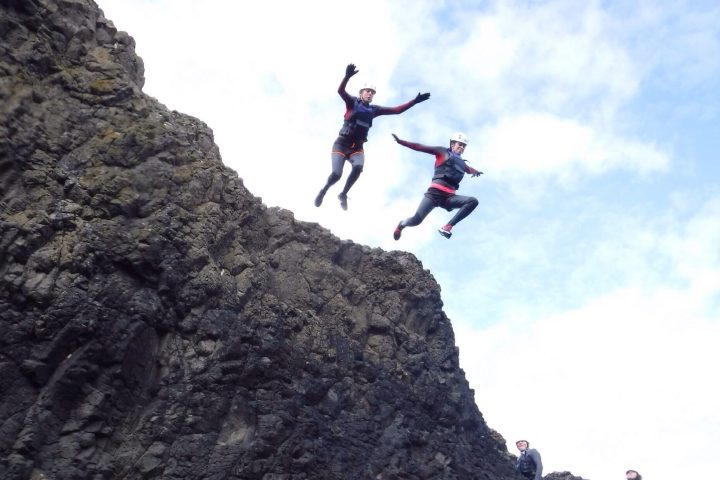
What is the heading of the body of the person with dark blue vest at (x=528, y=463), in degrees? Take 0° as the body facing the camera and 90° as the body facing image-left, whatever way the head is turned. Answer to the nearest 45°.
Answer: approximately 45°
